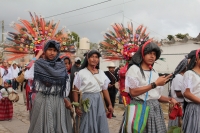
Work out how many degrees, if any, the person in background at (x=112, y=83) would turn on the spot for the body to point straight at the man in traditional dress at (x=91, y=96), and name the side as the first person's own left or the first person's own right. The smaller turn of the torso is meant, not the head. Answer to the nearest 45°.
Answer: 0° — they already face them

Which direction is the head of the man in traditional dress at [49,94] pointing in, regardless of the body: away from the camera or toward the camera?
toward the camera

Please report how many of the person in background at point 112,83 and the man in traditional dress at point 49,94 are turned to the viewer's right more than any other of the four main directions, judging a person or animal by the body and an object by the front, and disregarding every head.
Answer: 0

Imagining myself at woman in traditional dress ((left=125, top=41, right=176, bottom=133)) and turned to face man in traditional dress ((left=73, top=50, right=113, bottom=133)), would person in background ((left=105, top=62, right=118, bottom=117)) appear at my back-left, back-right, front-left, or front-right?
front-right

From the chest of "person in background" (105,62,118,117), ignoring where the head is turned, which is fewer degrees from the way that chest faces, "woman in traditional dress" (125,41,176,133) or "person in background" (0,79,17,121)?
the woman in traditional dress

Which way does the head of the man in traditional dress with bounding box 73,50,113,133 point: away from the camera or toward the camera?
toward the camera

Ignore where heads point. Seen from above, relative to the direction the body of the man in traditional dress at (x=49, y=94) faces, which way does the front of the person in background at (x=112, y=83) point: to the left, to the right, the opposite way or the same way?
the same way

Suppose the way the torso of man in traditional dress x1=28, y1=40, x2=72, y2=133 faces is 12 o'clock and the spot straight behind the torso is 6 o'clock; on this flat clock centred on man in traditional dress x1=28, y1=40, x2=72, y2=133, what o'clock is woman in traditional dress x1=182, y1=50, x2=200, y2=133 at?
woman in traditional dress x1=182, y1=50, x2=200, y2=133 is roughly at 10 o'clock from man in traditional dress x1=28, y1=40, x2=72, y2=133.

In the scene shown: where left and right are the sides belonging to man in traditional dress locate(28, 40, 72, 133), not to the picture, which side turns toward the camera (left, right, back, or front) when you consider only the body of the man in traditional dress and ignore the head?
front

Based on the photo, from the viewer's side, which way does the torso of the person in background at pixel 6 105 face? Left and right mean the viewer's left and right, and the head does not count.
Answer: facing the viewer and to the right of the viewer

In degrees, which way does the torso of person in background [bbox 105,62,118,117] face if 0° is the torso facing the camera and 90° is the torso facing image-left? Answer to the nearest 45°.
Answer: approximately 0°
